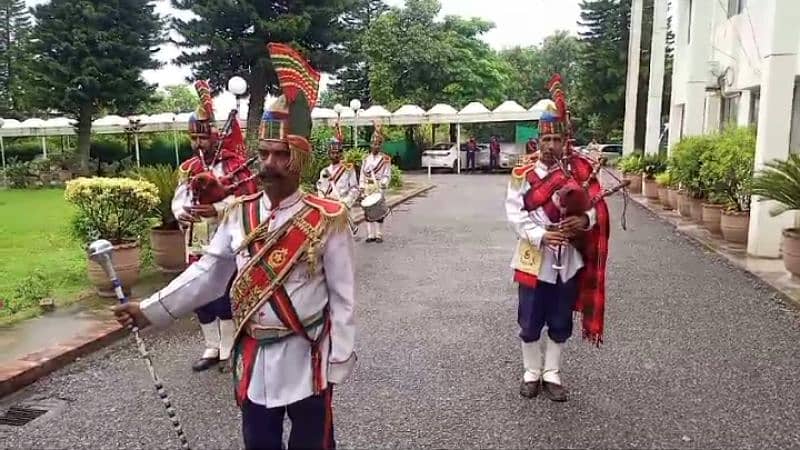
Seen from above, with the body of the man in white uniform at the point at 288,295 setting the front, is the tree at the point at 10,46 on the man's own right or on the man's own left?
on the man's own right

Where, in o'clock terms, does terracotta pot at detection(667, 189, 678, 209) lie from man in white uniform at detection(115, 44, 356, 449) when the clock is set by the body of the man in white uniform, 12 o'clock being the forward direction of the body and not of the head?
The terracotta pot is roughly at 6 o'clock from the man in white uniform.

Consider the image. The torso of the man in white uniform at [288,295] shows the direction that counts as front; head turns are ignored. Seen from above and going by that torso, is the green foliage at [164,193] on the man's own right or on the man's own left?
on the man's own right

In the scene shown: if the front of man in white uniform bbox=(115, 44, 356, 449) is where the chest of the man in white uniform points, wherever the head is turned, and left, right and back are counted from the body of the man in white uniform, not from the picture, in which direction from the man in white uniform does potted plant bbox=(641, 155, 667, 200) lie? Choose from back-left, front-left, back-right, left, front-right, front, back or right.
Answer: back

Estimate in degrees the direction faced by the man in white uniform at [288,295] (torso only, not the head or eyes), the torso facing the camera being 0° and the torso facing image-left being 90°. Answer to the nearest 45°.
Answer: approximately 45°

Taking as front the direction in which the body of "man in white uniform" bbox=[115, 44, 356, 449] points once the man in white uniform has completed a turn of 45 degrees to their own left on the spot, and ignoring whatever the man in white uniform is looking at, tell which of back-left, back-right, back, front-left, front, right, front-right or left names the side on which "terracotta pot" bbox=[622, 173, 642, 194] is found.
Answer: back-left

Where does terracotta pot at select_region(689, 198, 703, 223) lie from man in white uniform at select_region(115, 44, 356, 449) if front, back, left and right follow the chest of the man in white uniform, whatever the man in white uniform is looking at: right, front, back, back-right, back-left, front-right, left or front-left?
back

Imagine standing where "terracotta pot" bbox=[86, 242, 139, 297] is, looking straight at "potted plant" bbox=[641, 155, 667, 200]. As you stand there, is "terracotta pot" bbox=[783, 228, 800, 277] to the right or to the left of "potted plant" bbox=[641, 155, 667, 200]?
right

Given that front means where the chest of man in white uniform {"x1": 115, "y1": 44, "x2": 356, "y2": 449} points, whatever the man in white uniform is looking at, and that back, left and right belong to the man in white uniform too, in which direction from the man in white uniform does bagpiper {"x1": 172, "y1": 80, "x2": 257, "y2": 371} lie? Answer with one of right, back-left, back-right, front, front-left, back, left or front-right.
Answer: back-right

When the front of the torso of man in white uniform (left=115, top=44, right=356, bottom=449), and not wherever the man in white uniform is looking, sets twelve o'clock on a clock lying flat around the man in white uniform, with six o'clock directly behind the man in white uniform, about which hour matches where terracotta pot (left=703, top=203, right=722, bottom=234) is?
The terracotta pot is roughly at 6 o'clock from the man in white uniform.

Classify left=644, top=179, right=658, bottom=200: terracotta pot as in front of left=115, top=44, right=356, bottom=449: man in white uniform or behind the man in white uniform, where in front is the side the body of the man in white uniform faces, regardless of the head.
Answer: behind
